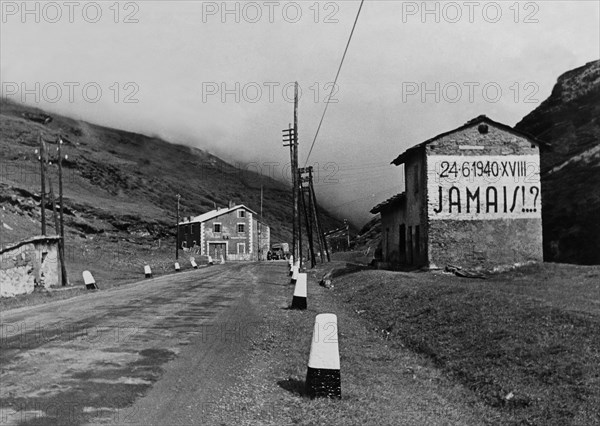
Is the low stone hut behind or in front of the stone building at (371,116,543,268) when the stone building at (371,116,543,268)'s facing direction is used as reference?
in front
